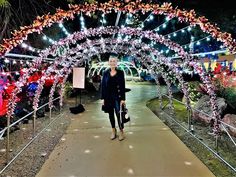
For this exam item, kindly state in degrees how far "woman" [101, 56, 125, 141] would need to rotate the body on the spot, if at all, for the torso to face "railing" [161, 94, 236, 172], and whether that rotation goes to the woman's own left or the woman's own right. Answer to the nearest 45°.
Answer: approximately 90° to the woman's own left

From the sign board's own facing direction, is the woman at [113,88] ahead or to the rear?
ahead

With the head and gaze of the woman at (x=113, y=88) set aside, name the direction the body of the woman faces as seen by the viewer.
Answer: toward the camera

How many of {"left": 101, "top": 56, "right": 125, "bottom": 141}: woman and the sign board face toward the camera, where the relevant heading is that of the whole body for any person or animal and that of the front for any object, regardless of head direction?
2

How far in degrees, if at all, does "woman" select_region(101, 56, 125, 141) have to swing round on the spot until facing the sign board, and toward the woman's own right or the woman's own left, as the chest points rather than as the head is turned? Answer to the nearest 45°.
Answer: approximately 180°

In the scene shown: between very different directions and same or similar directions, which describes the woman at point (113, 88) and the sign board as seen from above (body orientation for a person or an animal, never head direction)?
same or similar directions

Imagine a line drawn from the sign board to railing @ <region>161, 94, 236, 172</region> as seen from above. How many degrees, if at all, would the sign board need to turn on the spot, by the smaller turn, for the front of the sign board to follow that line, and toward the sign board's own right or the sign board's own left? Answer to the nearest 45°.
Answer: approximately 45° to the sign board's own left
